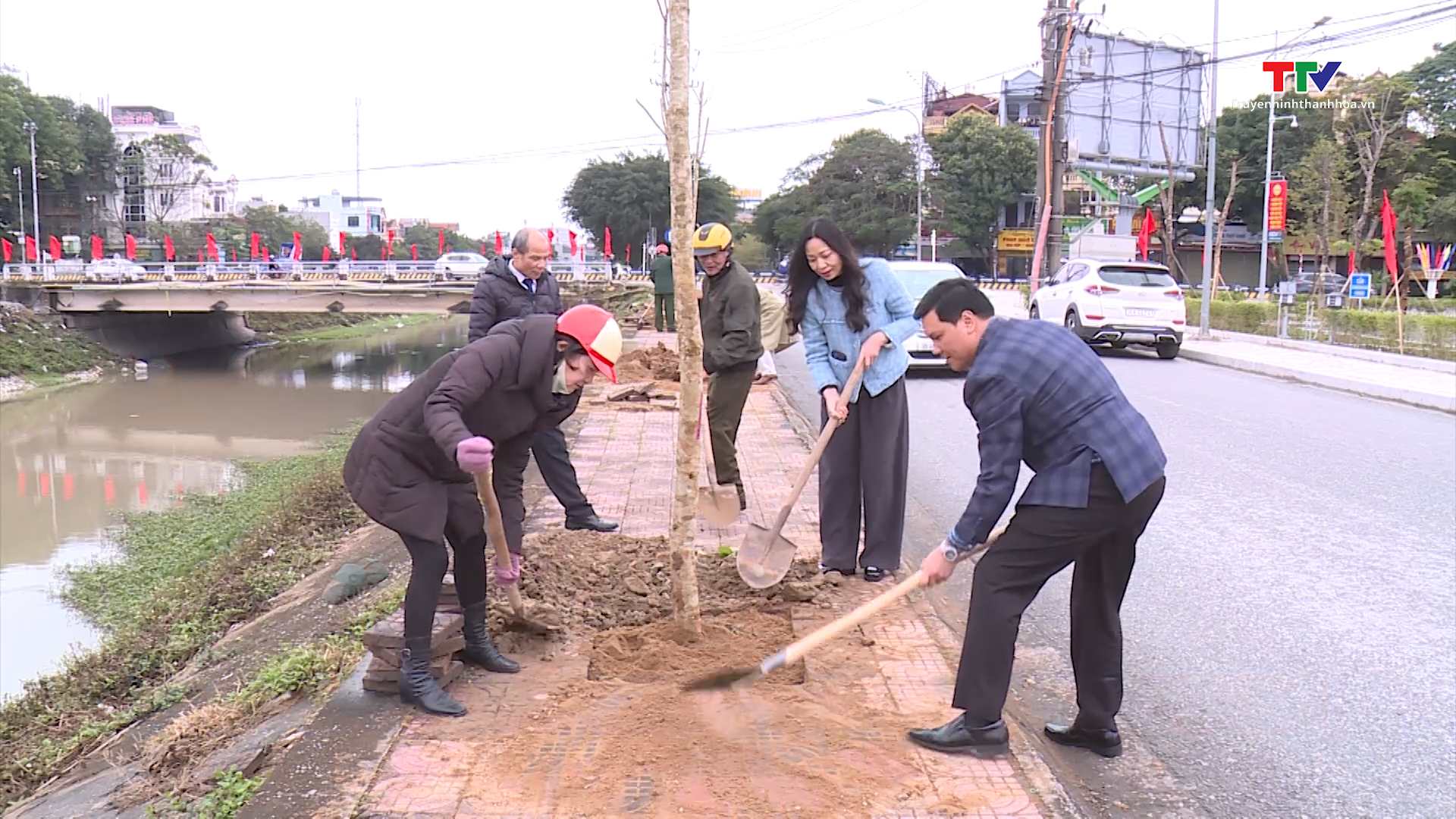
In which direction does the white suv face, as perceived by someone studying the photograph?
facing away from the viewer and to the left of the viewer

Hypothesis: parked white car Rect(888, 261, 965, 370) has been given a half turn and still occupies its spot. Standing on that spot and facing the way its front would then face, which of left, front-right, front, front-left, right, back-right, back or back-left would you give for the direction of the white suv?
front-right

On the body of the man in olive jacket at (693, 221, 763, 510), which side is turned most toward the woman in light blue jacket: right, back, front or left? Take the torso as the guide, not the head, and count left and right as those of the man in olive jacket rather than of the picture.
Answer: left

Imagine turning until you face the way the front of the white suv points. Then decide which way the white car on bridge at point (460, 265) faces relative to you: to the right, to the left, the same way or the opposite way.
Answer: to the right

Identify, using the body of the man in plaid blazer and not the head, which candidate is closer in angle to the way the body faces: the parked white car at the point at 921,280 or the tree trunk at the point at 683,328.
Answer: the tree trunk

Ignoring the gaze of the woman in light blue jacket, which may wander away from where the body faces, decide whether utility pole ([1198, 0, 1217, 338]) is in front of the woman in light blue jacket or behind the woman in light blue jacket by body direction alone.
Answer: behind

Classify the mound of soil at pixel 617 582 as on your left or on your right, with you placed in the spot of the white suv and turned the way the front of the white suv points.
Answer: on your left

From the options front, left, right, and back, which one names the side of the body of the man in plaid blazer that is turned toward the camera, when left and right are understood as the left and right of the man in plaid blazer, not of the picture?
left

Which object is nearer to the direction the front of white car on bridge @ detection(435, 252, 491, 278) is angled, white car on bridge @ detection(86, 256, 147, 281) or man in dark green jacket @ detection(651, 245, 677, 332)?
the man in dark green jacket

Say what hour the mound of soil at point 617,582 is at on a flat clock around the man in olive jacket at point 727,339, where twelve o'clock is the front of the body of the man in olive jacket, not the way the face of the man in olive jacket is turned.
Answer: The mound of soil is roughly at 11 o'clock from the man in olive jacket.

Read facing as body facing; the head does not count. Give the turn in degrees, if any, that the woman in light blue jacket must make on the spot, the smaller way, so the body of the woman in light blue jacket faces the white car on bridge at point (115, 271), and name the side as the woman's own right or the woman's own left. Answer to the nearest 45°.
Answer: approximately 90° to the woman's own right
